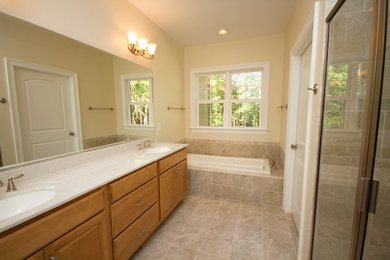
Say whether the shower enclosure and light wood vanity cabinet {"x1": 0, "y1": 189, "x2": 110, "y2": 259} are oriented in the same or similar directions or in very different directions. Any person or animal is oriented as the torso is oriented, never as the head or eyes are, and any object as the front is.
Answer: very different directions

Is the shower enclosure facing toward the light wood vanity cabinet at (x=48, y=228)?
yes

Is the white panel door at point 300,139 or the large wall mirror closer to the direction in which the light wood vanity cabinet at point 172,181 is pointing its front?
the white panel door

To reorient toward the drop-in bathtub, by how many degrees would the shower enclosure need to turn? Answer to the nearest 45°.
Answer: approximately 90° to its right

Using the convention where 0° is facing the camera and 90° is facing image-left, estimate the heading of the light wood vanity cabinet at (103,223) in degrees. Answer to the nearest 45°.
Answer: approximately 315°

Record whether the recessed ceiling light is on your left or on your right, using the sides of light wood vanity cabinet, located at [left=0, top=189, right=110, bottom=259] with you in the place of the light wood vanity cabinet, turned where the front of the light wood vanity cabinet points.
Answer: on your left

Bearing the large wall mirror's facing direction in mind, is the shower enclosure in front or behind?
in front

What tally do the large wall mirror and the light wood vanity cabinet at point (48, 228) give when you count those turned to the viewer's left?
0

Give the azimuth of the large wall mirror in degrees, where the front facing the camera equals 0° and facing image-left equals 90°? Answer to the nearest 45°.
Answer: approximately 315°

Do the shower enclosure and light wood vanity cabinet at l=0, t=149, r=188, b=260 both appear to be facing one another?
yes

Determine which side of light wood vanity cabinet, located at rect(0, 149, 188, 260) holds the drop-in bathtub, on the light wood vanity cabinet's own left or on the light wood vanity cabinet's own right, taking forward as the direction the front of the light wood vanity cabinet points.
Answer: on the light wood vanity cabinet's own left

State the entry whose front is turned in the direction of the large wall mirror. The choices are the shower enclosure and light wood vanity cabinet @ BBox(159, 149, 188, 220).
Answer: the shower enclosure
